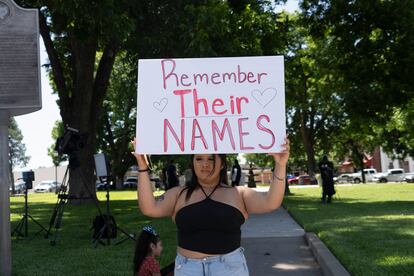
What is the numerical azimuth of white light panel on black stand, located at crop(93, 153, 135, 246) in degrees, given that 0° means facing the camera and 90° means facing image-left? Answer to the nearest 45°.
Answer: approximately 45°

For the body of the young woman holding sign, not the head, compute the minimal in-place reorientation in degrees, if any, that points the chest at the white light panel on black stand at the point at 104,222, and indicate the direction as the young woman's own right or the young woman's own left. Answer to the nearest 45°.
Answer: approximately 180°

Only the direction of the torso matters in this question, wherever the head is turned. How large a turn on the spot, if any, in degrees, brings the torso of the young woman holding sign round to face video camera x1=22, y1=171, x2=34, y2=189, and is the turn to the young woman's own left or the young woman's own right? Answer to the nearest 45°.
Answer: approximately 135° to the young woman's own right

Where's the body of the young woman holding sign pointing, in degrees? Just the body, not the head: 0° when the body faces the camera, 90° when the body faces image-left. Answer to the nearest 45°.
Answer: approximately 0°

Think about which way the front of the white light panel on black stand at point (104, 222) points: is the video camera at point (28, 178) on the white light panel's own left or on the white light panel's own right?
on the white light panel's own right

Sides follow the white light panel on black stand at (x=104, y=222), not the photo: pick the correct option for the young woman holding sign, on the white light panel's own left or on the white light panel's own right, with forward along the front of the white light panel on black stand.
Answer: on the white light panel's own left
